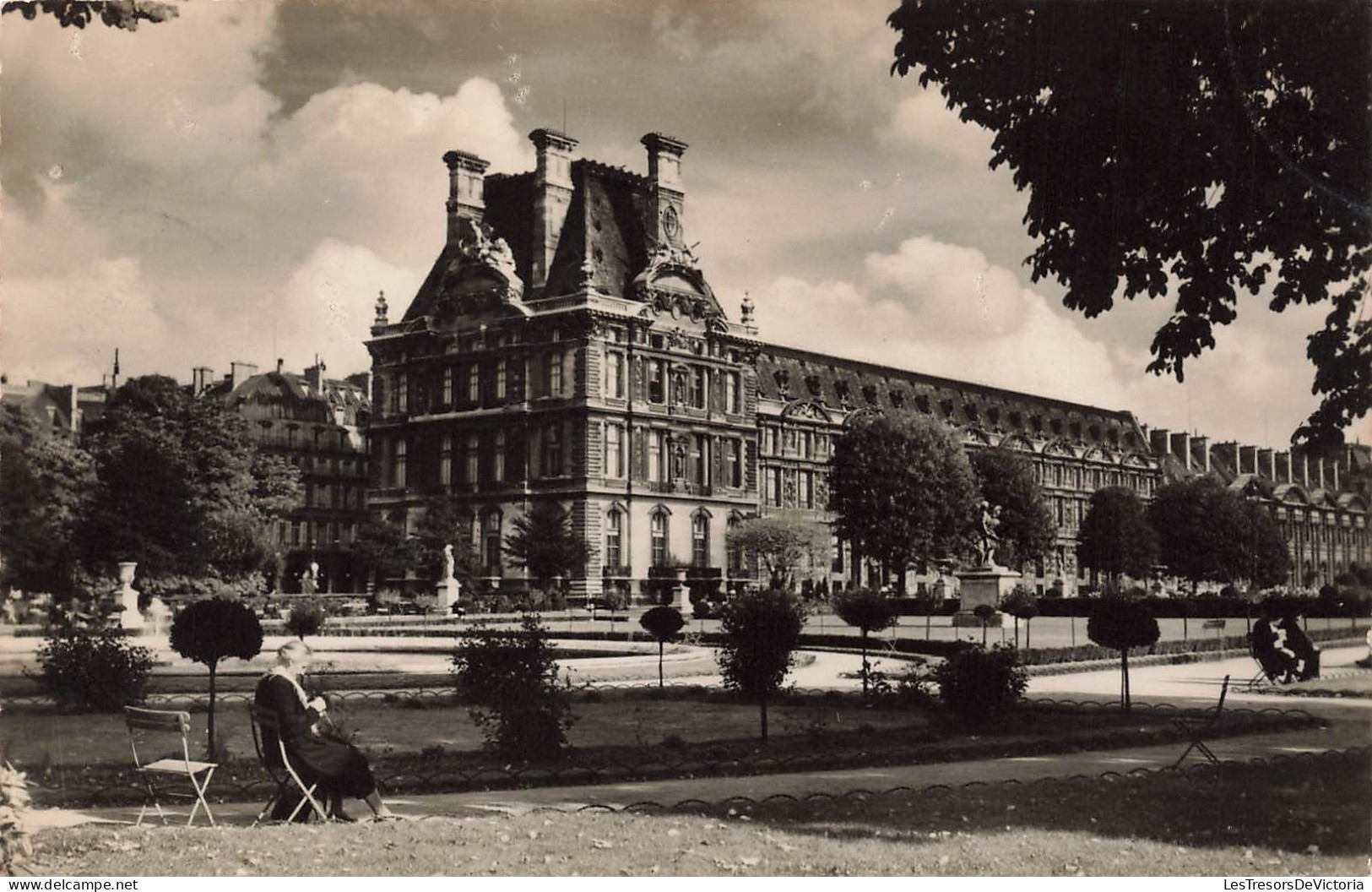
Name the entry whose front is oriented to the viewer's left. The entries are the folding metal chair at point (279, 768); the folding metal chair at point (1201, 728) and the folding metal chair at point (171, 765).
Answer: the folding metal chair at point (1201, 728)

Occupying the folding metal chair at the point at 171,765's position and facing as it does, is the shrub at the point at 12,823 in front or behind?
behind

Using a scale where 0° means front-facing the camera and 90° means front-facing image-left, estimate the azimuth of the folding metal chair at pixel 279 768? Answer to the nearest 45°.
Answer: approximately 225°

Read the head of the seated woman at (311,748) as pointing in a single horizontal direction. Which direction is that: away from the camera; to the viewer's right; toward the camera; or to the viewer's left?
to the viewer's right

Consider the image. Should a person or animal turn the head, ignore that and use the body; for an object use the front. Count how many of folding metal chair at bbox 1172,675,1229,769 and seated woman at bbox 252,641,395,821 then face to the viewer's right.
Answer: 1

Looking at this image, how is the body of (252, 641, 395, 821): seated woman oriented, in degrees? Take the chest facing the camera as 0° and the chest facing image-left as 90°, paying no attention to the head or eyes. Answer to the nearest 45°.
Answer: approximately 270°

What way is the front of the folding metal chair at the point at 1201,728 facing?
to the viewer's left

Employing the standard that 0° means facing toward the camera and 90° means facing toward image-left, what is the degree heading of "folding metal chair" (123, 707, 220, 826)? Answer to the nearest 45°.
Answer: approximately 225°

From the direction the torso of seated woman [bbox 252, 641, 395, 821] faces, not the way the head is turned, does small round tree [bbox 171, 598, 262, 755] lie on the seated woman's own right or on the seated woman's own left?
on the seated woman's own left

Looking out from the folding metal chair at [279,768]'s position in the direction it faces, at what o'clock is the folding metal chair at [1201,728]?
the folding metal chair at [1201,728] is roughly at 1 o'clock from the folding metal chair at [279,768].
